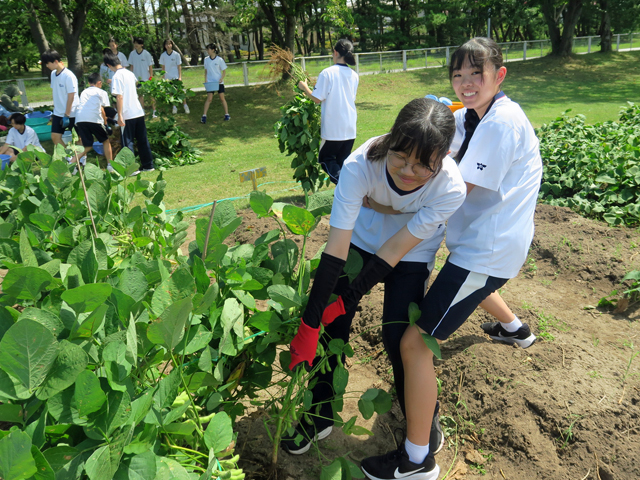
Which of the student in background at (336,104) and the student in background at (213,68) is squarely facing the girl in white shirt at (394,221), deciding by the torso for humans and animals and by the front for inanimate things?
the student in background at (213,68)

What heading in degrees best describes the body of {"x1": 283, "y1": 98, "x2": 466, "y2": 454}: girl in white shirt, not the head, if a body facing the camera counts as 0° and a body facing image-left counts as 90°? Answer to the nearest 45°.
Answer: approximately 45°

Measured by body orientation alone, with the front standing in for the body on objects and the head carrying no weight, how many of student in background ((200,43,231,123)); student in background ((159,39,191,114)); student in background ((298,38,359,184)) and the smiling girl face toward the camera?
2

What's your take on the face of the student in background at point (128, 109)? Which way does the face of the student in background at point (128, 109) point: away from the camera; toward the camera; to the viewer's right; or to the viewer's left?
to the viewer's left

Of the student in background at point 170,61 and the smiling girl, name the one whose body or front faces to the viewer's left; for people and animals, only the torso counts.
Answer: the smiling girl

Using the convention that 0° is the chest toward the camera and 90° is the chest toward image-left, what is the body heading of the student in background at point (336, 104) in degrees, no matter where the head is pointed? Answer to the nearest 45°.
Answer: approximately 135°

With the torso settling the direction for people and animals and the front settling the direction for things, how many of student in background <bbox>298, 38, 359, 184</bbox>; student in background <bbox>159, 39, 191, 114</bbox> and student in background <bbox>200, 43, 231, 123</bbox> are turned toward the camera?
2

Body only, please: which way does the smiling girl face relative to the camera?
to the viewer's left

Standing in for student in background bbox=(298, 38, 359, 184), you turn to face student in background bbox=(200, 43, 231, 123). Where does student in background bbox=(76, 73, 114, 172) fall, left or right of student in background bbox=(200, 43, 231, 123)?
left
